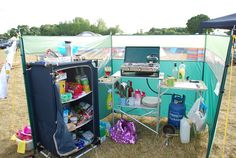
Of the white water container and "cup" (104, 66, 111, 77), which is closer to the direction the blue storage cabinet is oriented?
the white water container

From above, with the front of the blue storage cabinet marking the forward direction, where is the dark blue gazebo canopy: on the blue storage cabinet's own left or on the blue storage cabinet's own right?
on the blue storage cabinet's own left

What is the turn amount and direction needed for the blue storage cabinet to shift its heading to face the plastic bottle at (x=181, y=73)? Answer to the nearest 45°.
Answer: approximately 45° to its left

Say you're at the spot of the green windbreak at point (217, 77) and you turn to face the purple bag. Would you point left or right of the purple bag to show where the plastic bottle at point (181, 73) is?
right

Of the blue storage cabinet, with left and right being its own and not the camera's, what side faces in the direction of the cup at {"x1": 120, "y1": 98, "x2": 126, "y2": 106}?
left

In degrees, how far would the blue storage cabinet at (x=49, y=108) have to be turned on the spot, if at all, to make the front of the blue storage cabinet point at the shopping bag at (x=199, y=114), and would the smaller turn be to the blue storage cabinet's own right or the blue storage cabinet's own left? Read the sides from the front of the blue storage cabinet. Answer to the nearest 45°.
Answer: approximately 45° to the blue storage cabinet's own left

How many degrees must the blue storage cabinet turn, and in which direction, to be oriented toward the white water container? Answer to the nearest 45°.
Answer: approximately 45° to its left

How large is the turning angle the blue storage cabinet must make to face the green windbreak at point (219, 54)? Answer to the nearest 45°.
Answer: approximately 45° to its left

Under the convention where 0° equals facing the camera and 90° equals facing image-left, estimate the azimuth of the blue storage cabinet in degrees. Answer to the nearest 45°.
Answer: approximately 315°
